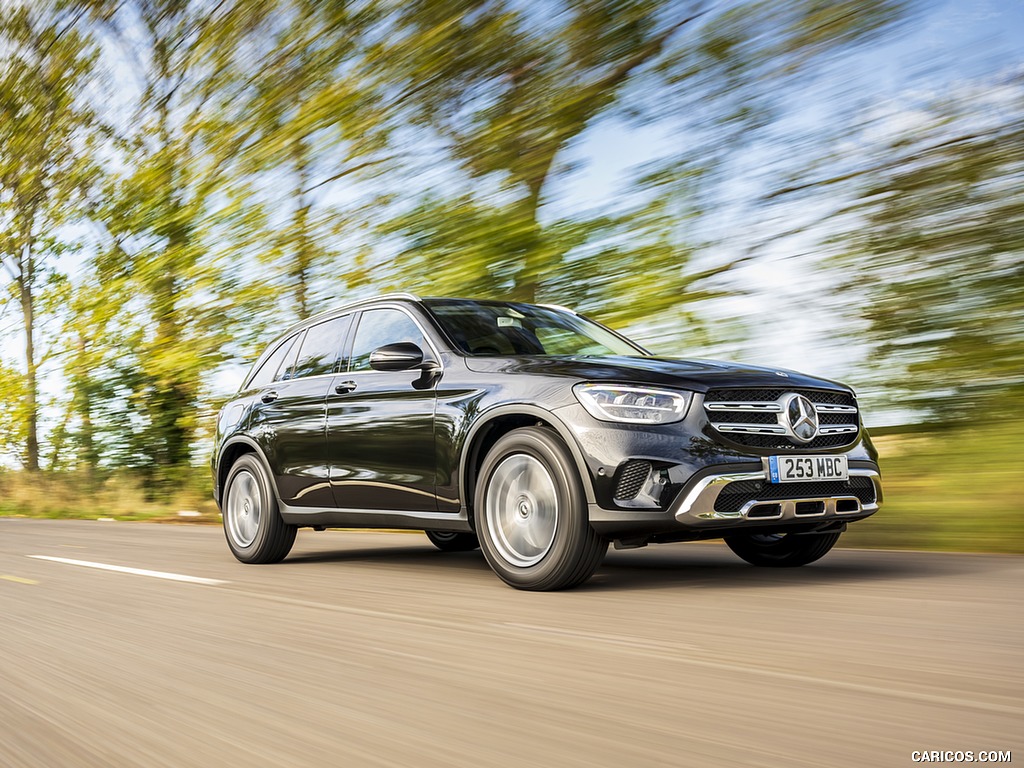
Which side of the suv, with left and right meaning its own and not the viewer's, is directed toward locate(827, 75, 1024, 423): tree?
left

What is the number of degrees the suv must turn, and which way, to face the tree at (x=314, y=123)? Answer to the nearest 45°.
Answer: approximately 135° to its left

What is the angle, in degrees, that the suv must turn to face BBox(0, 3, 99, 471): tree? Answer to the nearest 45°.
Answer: approximately 180°

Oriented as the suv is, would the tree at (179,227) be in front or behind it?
behind

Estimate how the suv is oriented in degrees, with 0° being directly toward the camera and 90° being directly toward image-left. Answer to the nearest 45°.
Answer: approximately 315°
